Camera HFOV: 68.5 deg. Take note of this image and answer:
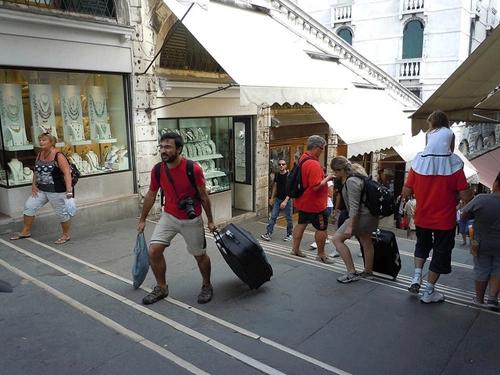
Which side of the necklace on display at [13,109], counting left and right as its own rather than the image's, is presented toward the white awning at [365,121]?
left

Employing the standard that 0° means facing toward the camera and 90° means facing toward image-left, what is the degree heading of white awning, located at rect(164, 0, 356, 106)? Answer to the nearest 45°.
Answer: approximately 315°

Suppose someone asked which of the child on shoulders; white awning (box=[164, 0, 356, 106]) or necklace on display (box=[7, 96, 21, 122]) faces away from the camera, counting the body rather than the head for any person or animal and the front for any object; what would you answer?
the child on shoulders

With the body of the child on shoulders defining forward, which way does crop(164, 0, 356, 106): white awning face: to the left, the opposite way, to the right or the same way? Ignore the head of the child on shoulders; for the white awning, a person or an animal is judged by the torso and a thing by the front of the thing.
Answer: to the right

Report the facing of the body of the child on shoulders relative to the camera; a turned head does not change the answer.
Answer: away from the camera

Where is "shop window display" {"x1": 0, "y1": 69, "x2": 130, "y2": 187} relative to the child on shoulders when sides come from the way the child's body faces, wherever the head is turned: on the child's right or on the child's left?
on the child's left

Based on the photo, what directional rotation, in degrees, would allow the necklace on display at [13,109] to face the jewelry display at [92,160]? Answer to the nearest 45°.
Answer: approximately 90° to its left
